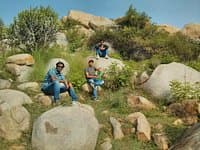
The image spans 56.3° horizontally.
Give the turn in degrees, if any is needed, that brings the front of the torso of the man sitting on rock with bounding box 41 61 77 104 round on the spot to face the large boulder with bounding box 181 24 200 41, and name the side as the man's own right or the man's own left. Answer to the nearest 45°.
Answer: approximately 90° to the man's own left

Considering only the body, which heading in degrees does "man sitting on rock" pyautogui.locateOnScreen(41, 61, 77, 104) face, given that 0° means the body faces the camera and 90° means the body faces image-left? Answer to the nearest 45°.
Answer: approximately 315°

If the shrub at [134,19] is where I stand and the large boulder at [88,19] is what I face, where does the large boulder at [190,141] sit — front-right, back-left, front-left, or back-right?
back-left

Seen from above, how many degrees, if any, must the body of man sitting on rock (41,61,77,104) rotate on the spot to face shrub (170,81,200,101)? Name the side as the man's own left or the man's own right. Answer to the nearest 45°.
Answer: approximately 45° to the man's own left

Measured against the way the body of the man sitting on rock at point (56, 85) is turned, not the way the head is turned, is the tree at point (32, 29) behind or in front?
behind

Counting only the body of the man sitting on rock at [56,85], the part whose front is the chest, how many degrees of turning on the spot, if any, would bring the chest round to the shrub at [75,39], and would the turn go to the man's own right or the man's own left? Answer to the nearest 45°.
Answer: approximately 135° to the man's own left

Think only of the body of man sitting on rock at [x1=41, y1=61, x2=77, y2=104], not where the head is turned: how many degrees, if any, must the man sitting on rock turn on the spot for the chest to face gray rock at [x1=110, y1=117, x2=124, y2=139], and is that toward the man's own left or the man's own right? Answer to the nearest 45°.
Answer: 0° — they already face it
